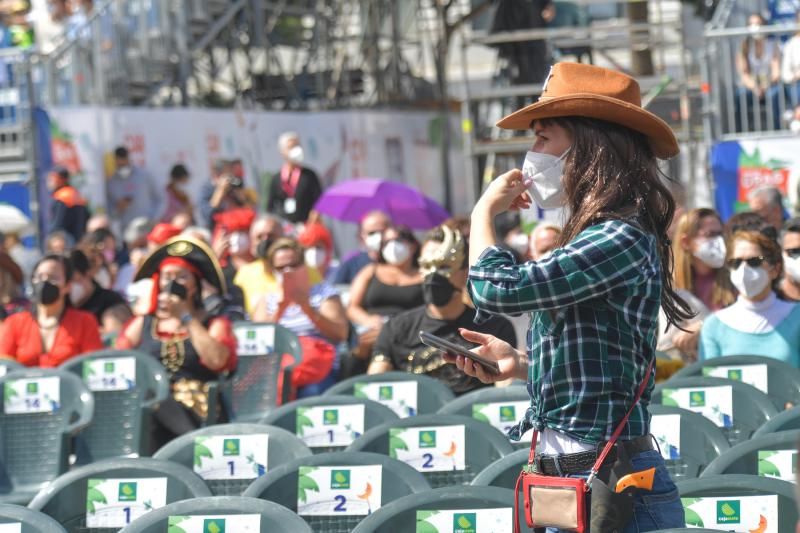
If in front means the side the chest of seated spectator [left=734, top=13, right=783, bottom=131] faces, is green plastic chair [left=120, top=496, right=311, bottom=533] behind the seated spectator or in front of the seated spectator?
in front

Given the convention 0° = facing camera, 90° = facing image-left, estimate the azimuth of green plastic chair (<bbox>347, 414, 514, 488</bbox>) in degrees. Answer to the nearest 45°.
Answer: approximately 0°

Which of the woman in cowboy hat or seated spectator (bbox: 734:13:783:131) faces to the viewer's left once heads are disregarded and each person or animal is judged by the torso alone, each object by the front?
the woman in cowboy hat

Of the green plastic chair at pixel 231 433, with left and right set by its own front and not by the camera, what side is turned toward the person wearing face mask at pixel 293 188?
back

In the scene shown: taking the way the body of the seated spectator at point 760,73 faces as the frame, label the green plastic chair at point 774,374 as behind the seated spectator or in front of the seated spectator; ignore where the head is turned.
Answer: in front

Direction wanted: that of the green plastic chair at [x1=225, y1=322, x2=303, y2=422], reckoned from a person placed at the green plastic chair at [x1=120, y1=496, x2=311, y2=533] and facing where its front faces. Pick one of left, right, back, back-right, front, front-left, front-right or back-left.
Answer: back

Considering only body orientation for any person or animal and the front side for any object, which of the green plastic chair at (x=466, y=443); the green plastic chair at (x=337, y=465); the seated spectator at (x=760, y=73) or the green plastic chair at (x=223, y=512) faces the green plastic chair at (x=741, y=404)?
the seated spectator

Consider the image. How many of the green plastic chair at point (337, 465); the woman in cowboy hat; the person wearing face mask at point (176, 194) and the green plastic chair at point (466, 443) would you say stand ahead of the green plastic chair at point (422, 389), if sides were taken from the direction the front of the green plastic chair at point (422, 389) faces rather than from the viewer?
3

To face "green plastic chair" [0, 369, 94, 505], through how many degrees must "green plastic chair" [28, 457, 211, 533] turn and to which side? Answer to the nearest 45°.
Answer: approximately 180°

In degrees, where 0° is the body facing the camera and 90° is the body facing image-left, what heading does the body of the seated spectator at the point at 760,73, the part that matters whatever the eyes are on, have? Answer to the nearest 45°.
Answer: approximately 0°
